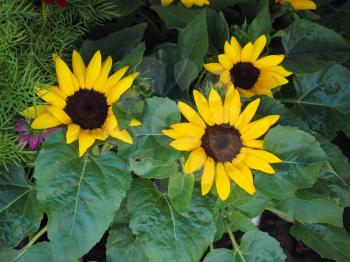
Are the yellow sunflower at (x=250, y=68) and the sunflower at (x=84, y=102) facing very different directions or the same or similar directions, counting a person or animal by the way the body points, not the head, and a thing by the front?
same or similar directions

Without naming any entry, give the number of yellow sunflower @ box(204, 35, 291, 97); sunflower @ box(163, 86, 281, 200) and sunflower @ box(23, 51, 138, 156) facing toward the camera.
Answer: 3

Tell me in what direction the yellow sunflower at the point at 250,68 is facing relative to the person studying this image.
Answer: facing the viewer

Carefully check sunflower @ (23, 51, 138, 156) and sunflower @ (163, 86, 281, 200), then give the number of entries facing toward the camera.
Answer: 2

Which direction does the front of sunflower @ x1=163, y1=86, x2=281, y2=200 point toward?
toward the camera

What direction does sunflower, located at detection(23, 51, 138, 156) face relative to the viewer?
toward the camera

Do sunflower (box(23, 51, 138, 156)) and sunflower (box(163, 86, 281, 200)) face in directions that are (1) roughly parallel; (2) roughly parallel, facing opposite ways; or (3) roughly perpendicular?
roughly parallel

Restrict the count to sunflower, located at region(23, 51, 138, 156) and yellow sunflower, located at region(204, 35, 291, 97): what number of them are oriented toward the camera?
2
